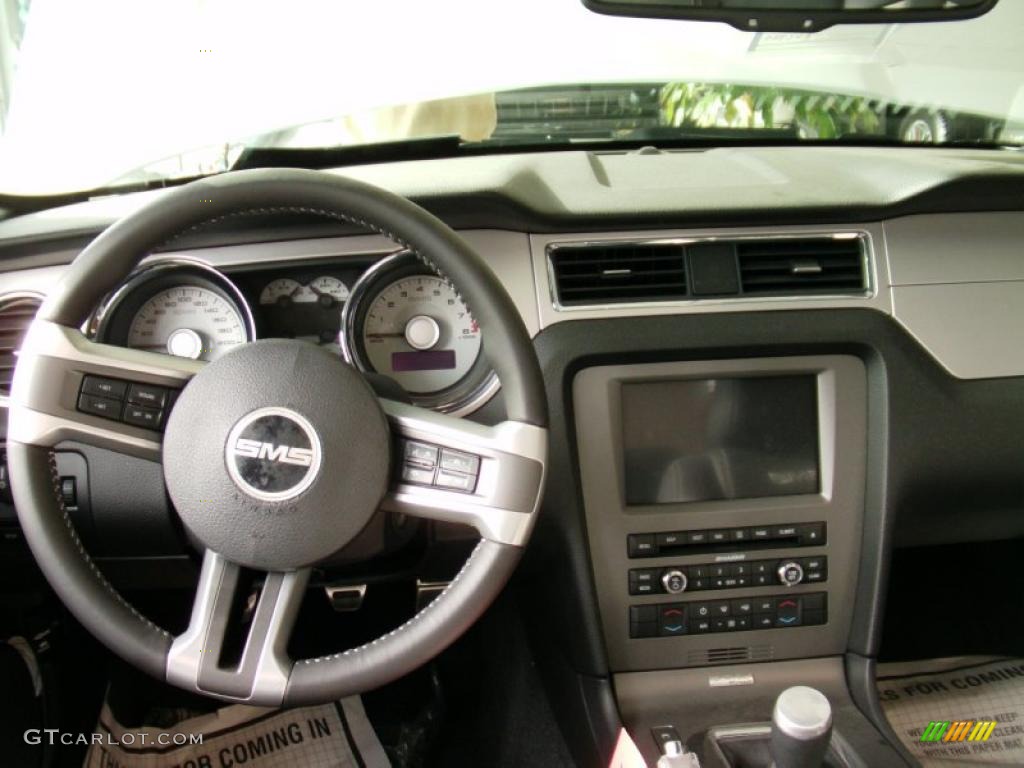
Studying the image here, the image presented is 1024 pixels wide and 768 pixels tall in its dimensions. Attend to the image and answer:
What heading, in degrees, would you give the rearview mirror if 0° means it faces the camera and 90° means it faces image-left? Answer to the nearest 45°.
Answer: approximately 0°

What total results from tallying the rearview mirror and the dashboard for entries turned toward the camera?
2
